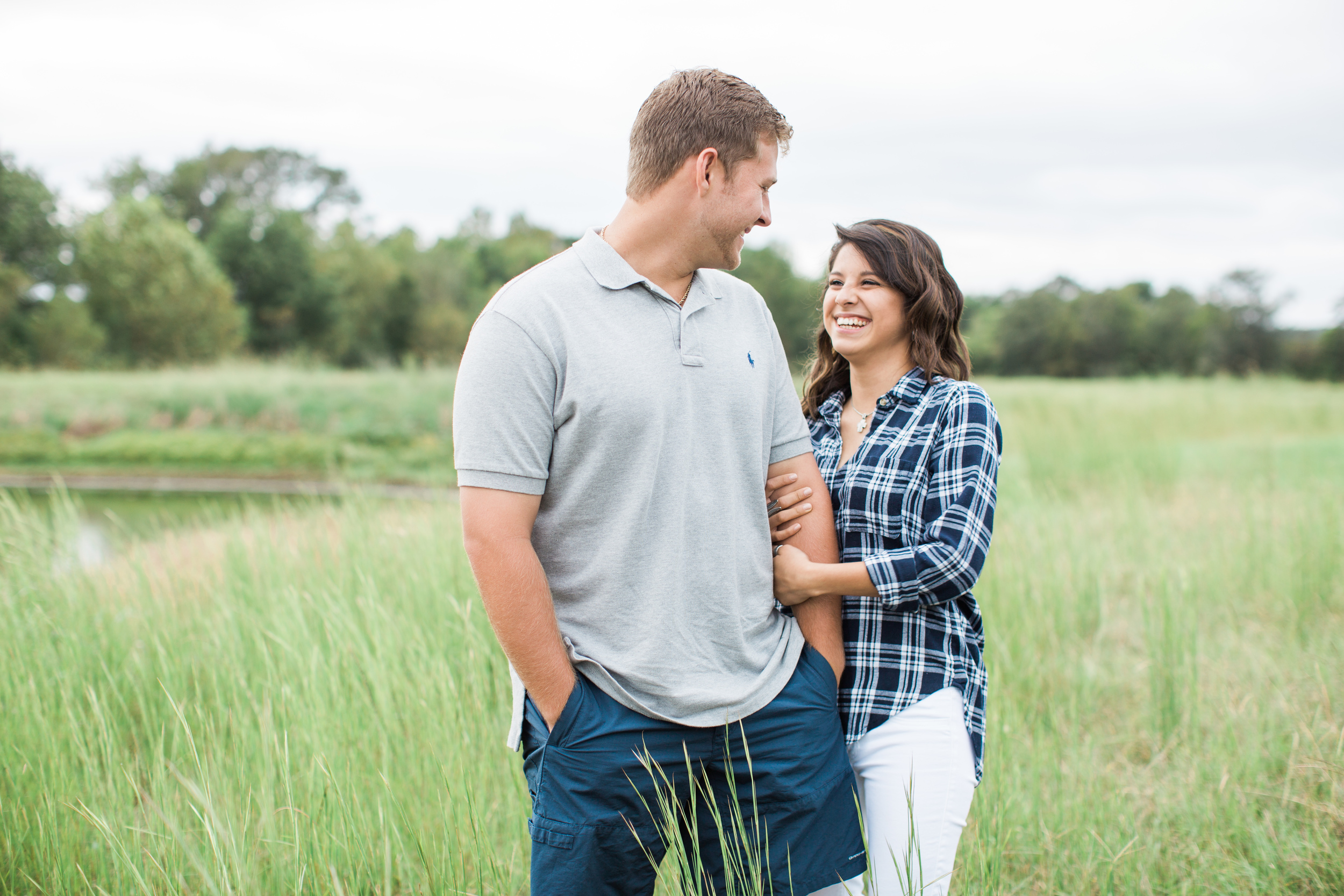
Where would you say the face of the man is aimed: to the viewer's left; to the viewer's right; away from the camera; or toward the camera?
to the viewer's right

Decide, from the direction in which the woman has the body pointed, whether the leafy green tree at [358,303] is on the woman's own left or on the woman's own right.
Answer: on the woman's own right

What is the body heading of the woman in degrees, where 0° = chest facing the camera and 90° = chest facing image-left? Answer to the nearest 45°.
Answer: approximately 45°

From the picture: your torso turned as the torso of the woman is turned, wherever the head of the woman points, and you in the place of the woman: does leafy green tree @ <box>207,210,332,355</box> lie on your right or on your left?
on your right

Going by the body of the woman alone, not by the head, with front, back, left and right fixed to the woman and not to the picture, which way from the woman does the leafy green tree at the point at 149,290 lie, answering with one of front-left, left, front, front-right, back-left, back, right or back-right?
right

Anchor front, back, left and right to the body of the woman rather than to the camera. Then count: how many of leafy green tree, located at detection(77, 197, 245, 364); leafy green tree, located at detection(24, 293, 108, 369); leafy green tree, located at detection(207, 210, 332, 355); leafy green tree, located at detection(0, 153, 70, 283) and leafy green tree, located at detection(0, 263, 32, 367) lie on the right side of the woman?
5

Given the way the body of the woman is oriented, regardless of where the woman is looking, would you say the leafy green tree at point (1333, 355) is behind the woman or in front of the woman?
behind

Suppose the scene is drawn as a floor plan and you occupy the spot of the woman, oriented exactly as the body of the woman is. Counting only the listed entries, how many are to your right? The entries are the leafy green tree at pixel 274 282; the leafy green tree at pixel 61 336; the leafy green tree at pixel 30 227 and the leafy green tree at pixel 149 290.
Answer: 4

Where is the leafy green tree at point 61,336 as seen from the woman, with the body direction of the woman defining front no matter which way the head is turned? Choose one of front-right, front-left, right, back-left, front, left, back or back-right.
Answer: right

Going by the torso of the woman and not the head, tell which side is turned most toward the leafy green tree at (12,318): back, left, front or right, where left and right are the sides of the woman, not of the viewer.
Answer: right

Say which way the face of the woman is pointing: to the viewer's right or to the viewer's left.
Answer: to the viewer's left
